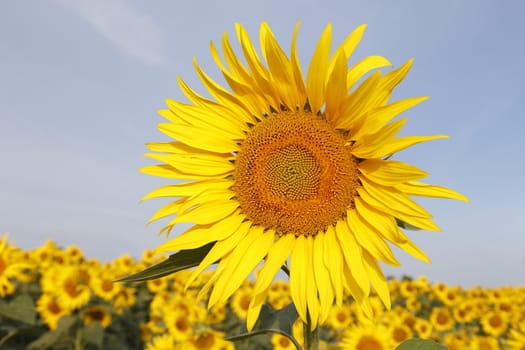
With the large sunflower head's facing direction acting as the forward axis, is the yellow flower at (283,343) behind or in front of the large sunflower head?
behind

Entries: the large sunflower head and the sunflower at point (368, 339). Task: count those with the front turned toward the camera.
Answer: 2

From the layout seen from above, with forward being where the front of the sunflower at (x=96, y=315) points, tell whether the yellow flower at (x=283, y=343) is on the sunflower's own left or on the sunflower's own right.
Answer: on the sunflower's own left

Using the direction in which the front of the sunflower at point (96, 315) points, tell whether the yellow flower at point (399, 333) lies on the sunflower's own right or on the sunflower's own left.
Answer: on the sunflower's own left

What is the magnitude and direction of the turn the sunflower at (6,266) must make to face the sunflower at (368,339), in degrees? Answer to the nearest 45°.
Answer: approximately 45° to its left

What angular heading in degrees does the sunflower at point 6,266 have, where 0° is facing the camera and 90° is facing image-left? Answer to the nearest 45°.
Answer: approximately 0°

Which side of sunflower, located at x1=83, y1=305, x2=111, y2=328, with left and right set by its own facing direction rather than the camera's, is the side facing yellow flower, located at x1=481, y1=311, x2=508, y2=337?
left

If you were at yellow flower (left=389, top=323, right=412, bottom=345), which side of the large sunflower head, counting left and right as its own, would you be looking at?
back

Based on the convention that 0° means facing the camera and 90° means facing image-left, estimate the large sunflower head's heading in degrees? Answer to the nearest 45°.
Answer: approximately 0°
